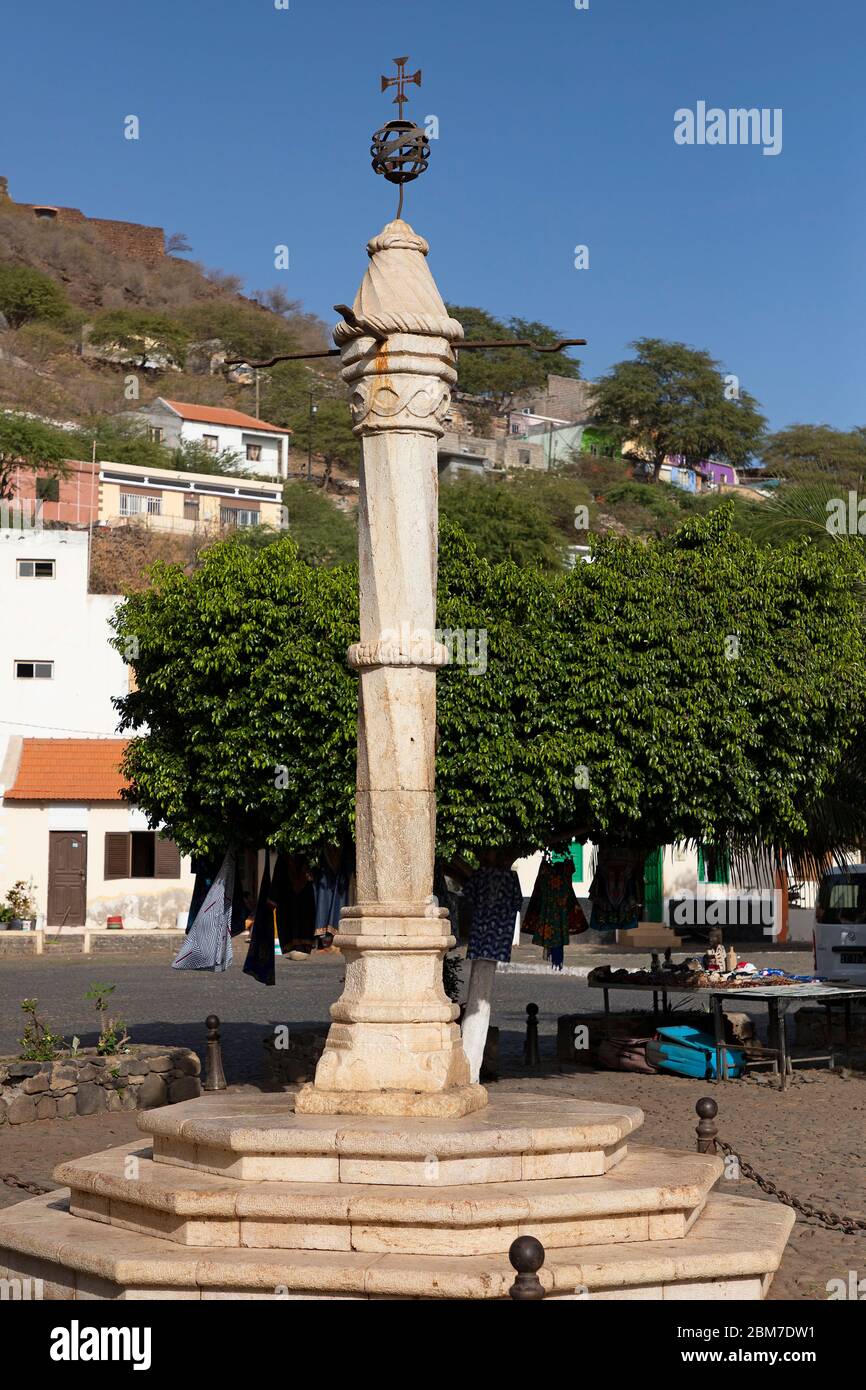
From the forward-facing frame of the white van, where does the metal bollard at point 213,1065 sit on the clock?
The metal bollard is roughly at 7 o'clock from the white van.

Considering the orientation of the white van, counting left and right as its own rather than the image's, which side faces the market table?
back

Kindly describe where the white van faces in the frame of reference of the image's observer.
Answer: facing away from the viewer

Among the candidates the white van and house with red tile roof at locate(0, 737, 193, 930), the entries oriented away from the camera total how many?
1

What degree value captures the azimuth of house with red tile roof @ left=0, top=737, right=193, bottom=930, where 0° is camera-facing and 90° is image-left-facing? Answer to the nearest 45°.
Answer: approximately 0°

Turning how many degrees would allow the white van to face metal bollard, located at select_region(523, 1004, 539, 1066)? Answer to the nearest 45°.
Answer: approximately 135° to its left
